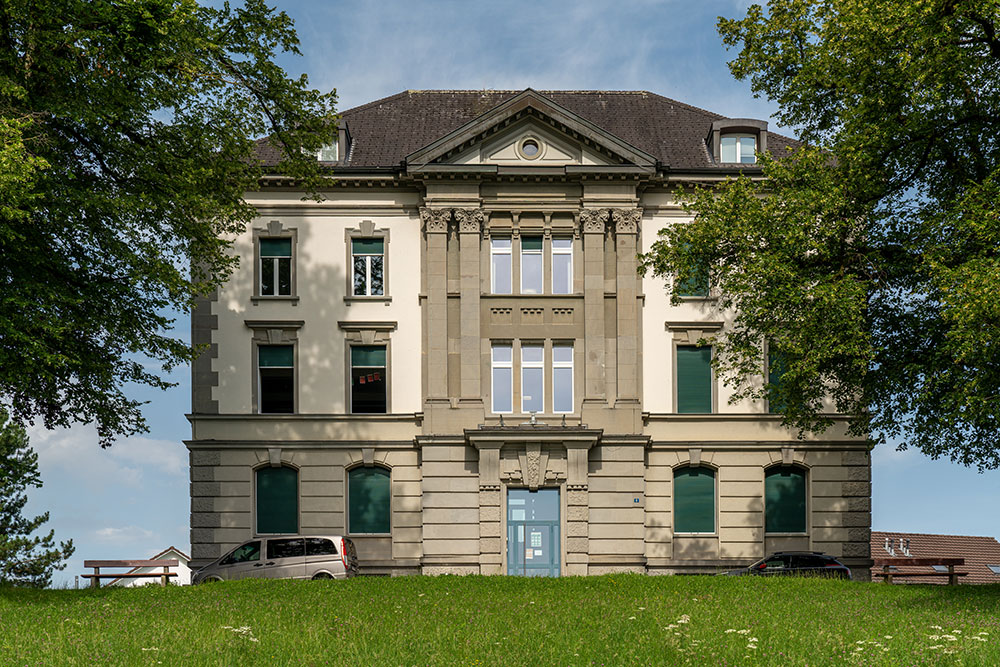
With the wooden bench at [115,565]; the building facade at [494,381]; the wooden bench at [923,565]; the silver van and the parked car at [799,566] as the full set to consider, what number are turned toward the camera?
3

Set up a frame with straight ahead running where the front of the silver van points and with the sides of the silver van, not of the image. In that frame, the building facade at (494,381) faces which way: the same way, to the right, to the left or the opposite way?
to the left

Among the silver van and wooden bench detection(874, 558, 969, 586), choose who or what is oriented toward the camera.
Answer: the wooden bench

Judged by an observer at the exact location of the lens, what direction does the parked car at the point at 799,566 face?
facing to the left of the viewer

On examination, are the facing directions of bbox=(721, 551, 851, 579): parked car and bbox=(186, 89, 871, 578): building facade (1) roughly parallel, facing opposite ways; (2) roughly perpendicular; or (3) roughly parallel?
roughly perpendicular

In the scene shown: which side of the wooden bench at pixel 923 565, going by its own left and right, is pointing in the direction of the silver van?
right

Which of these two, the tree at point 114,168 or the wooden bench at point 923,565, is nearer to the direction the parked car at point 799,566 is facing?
the tree

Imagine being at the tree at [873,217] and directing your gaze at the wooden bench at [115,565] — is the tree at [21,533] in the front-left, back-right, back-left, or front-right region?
front-right

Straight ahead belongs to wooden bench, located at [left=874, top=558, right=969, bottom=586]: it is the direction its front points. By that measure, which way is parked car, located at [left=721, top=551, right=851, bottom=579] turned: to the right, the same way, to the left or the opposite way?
to the right

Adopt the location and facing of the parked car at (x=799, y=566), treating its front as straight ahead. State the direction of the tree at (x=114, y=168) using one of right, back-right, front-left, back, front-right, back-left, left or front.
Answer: front-left

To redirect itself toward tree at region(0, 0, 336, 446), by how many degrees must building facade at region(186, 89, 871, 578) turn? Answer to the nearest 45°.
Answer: approximately 45° to its right

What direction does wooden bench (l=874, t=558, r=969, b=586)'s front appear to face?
toward the camera

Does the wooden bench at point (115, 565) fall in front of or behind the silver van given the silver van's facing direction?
in front

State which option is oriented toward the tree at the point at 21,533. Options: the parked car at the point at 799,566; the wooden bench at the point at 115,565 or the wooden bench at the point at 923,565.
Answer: the parked car

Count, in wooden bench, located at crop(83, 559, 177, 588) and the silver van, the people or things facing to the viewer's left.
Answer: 1
